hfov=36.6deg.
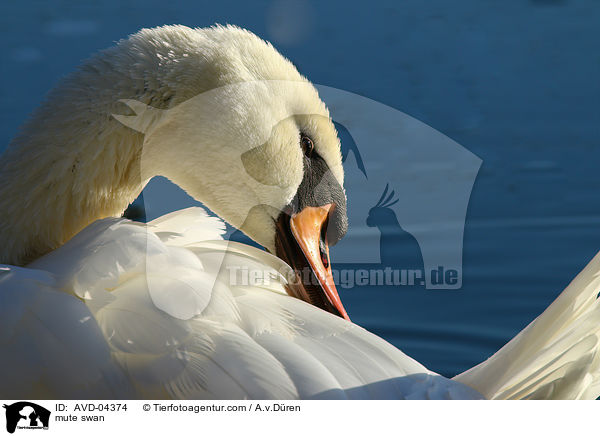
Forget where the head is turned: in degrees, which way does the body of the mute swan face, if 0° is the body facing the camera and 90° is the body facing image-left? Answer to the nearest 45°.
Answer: approximately 90°
